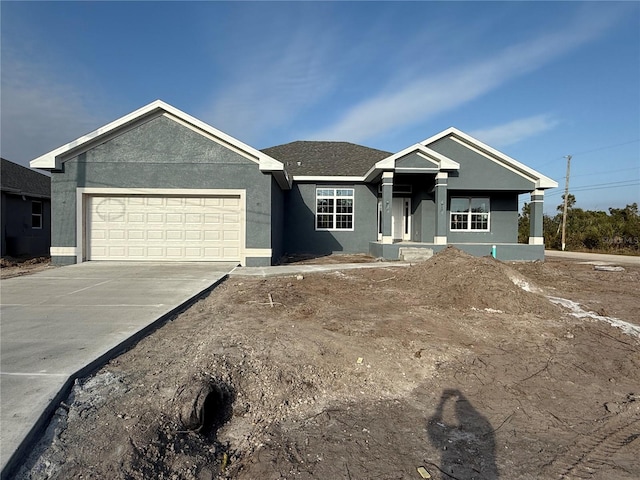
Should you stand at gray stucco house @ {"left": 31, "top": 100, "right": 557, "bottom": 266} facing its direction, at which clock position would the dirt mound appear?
The dirt mound is roughly at 10 o'clock from the gray stucco house.

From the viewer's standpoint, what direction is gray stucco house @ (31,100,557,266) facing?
toward the camera
